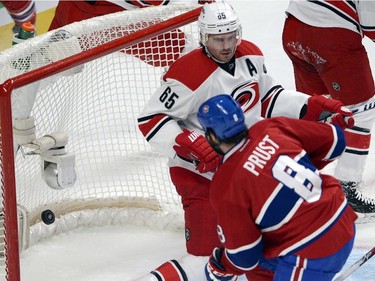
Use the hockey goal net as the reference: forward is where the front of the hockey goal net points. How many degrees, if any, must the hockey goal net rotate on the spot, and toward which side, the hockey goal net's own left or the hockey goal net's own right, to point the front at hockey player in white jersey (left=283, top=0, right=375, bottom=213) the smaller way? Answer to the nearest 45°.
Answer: approximately 45° to the hockey goal net's own left

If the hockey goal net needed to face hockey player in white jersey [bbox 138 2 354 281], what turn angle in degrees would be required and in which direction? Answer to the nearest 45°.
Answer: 0° — it already faces them

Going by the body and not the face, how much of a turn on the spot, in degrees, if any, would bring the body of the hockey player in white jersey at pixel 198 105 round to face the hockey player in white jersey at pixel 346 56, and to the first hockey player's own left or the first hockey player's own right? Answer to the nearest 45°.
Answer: approximately 90° to the first hockey player's own left

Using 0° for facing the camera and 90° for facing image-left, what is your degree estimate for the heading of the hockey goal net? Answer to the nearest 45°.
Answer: approximately 315°
